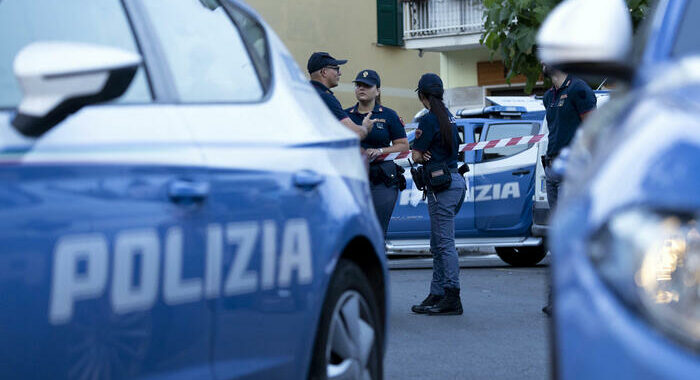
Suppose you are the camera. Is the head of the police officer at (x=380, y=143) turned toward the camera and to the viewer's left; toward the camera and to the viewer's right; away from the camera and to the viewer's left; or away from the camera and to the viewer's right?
toward the camera and to the viewer's left

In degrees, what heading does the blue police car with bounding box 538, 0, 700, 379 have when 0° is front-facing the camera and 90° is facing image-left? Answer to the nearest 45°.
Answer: approximately 0°

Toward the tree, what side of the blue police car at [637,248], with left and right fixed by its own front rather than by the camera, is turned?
back

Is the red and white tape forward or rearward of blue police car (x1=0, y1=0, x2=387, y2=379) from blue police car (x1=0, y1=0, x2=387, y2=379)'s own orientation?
rearward

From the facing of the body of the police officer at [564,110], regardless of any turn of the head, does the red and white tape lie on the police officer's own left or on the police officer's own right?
on the police officer's own right

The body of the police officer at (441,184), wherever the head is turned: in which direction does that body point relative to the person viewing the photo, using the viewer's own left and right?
facing away from the viewer and to the left of the viewer

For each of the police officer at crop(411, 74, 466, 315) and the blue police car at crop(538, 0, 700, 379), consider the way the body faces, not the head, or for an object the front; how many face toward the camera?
1

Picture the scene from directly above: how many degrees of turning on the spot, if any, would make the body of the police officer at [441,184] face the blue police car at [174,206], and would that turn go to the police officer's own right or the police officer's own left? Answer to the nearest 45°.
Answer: approximately 135° to the police officer's own left

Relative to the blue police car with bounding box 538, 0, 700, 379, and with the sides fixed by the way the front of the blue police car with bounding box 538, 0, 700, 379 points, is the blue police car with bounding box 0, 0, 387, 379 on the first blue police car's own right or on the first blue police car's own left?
on the first blue police car's own right

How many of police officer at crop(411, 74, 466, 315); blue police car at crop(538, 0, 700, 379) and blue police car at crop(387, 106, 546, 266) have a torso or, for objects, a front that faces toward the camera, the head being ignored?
1
